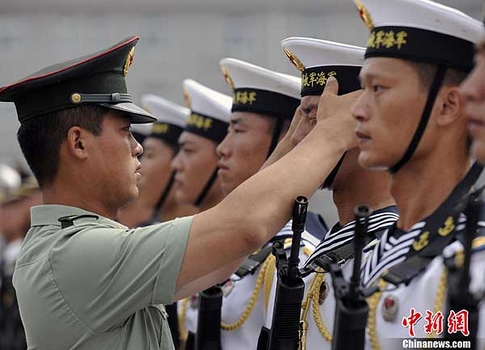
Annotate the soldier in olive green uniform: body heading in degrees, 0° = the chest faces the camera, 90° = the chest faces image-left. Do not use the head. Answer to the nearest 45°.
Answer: approximately 270°

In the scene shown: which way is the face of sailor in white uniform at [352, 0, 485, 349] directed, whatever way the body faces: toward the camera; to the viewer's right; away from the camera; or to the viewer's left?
to the viewer's left

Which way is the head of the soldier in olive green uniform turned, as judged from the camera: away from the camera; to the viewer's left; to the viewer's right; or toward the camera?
to the viewer's right

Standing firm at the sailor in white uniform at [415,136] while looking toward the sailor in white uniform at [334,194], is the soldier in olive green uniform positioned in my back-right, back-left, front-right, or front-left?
front-left

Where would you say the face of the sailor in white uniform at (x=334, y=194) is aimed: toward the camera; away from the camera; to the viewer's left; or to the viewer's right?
to the viewer's left

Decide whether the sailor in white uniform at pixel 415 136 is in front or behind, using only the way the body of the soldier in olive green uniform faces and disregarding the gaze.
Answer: in front

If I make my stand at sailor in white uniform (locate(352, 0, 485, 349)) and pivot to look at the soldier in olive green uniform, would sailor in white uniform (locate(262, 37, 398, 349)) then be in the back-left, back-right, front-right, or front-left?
front-right
